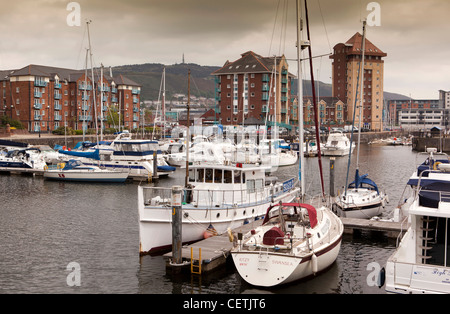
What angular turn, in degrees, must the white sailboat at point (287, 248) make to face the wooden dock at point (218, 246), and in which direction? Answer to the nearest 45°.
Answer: approximately 90° to its left

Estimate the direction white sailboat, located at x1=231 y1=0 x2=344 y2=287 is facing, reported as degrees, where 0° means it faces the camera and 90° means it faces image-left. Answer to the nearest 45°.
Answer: approximately 225°

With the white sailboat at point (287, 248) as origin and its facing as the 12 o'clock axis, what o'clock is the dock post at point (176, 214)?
The dock post is roughly at 8 o'clock from the white sailboat.
